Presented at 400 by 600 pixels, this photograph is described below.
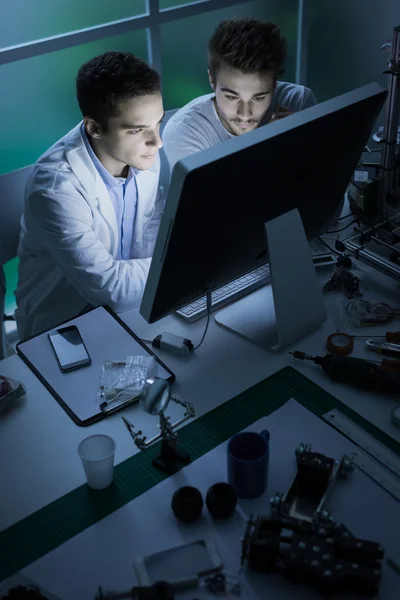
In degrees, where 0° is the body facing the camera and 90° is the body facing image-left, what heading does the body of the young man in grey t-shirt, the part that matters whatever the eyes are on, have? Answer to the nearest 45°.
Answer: approximately 0°

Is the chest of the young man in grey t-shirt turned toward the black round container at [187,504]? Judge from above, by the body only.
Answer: yes

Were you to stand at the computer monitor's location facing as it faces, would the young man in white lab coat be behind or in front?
in front

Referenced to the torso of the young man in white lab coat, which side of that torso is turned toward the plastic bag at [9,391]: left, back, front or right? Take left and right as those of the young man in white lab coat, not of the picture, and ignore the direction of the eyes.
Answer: right

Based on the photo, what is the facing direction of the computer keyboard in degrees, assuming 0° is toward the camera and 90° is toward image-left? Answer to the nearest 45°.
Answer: approximately 135°

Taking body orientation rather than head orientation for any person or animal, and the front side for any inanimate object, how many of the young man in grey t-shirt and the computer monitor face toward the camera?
1

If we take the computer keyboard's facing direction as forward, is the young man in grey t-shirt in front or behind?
in front

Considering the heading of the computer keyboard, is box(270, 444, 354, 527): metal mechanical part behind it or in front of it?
behind

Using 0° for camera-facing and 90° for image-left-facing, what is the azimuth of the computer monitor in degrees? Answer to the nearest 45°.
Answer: approximately 135°

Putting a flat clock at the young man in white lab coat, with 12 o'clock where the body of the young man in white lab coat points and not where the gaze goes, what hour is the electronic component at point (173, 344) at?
The electronic component is roughly at 1 o'clock from the young man in white lab coat.

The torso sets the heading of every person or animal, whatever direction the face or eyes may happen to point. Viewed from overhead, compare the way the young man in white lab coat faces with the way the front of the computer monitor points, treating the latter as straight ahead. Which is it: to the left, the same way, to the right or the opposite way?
the opposite way

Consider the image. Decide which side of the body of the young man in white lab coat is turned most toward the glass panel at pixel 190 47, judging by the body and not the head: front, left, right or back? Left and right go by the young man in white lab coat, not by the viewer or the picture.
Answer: left

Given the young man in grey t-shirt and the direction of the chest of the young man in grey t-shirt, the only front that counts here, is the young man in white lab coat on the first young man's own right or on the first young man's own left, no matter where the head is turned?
on the first young man's own right
